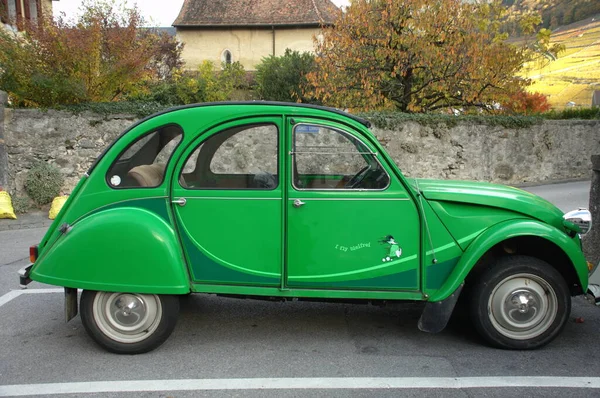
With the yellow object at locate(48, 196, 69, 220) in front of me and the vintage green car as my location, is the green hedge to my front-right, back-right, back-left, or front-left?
front-right

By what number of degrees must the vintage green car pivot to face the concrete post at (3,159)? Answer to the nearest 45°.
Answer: approximately 135° to its left

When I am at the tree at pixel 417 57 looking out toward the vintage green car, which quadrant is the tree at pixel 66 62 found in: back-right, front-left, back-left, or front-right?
front-right

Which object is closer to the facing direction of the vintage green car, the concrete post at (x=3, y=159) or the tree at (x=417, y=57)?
the tree

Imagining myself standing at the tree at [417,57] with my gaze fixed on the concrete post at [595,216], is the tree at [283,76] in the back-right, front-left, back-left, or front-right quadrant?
back-right

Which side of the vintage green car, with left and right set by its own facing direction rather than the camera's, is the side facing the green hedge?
left

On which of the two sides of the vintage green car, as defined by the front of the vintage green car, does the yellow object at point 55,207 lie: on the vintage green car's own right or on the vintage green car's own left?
on the vintage green car's own left

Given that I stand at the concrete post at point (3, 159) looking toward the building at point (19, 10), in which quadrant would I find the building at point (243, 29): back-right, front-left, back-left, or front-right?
front-right

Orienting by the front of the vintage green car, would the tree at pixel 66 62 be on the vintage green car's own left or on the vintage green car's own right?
on the vintage green car's own left

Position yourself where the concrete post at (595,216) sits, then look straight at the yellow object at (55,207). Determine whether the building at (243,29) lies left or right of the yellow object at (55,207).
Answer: right

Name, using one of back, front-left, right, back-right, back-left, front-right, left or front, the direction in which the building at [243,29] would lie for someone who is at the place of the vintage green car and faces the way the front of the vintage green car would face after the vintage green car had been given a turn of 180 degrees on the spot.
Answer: right

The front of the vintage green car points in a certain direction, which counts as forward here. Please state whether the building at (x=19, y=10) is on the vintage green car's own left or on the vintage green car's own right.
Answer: on the vintage green car's own left

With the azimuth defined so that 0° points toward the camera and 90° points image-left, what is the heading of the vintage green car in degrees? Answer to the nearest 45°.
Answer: approximately 270°
